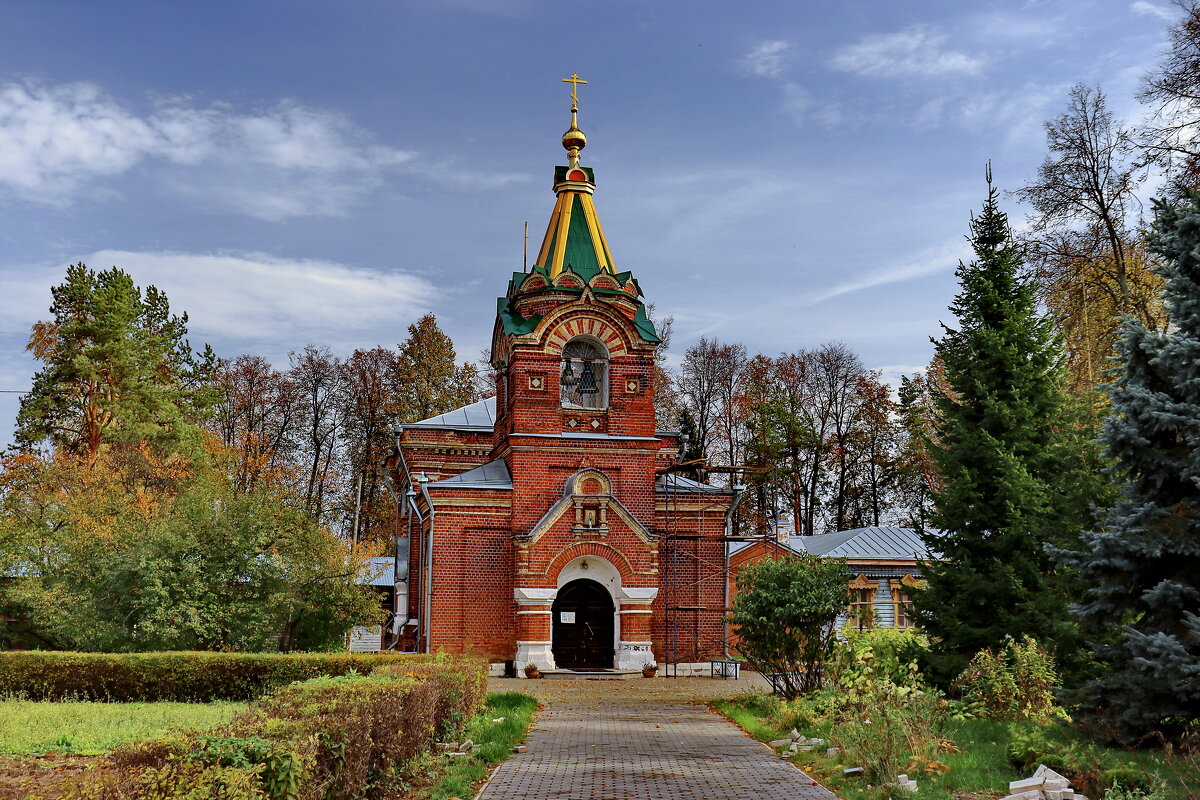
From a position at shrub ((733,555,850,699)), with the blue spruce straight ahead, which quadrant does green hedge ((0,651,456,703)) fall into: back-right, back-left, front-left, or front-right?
back-right

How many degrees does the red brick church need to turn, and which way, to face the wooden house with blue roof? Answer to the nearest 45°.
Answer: approximately 135° to its left

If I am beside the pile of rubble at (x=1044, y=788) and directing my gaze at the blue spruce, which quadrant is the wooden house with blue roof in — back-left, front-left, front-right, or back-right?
front-left

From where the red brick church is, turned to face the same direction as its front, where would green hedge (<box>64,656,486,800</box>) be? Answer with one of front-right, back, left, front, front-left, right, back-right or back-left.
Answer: front

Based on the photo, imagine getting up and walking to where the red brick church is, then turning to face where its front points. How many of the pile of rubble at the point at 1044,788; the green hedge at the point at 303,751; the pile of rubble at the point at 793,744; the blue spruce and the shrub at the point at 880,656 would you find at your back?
0

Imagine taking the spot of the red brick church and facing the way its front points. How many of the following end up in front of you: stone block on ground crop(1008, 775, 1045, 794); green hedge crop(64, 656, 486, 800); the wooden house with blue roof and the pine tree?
2

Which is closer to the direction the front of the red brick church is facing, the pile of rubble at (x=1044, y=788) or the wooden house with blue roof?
the pile of rubble

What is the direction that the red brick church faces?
toward the camera

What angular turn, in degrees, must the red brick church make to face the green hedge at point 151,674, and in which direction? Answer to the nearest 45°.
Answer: approximately 45° to its right

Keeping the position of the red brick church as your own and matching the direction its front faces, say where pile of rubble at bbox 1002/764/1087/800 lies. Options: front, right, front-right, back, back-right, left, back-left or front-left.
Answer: front

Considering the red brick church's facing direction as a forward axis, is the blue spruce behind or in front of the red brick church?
in front

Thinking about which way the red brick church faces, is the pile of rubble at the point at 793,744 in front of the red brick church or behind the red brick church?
in front

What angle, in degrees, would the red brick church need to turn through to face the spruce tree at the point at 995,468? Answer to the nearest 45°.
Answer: approximately 45° to its left
